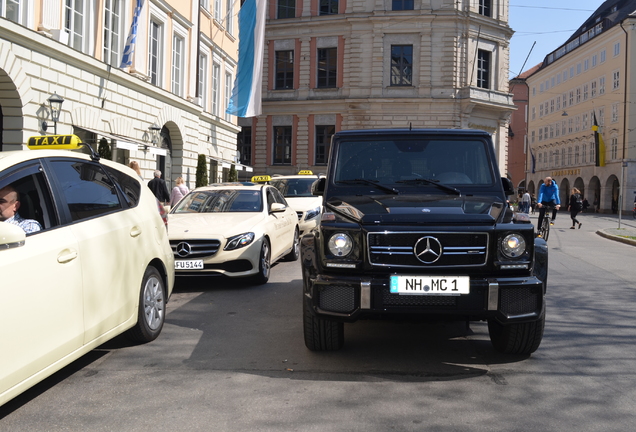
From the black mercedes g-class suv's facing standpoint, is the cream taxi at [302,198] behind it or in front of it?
behind

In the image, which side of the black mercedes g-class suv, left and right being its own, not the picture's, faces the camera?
front

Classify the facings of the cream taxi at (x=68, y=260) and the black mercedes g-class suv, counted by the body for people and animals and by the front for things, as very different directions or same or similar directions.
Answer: same or similar directions

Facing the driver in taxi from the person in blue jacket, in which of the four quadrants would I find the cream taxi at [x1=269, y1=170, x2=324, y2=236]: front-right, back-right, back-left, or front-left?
front-right

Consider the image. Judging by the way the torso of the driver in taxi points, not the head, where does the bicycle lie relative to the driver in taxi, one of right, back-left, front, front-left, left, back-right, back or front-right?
back

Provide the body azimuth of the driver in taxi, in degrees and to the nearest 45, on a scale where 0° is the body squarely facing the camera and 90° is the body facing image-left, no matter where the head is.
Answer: approximately 45°

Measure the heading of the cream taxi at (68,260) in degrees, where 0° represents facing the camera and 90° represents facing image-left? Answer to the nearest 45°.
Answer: approximately 45°

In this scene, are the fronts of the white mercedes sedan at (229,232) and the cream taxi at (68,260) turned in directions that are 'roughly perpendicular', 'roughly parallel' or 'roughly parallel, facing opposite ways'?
roughly parallel

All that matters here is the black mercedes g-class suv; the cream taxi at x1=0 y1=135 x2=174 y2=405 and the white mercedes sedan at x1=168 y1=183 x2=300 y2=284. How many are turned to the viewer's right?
0

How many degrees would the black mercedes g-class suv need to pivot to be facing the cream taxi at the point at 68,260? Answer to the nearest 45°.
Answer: approximately 90° to its right

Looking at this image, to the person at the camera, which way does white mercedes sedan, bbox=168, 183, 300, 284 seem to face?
facing the viewer and to the left of the viewer

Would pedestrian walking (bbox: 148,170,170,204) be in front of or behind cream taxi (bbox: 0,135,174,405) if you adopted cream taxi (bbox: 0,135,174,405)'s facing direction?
behind

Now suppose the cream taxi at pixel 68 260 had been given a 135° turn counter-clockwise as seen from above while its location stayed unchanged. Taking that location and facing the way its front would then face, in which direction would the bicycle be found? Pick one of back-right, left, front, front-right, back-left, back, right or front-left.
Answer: front-left

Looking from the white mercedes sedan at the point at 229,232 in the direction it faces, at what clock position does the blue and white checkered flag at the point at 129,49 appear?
The blue and white checkered flag is roughly at 4 o'clock from the white mercedes sedan.

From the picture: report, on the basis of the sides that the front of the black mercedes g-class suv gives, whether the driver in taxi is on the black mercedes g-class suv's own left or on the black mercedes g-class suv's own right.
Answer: on the black mercedes g-class suv's own right

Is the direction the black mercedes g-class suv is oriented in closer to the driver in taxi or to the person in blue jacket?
the driver in taxi
